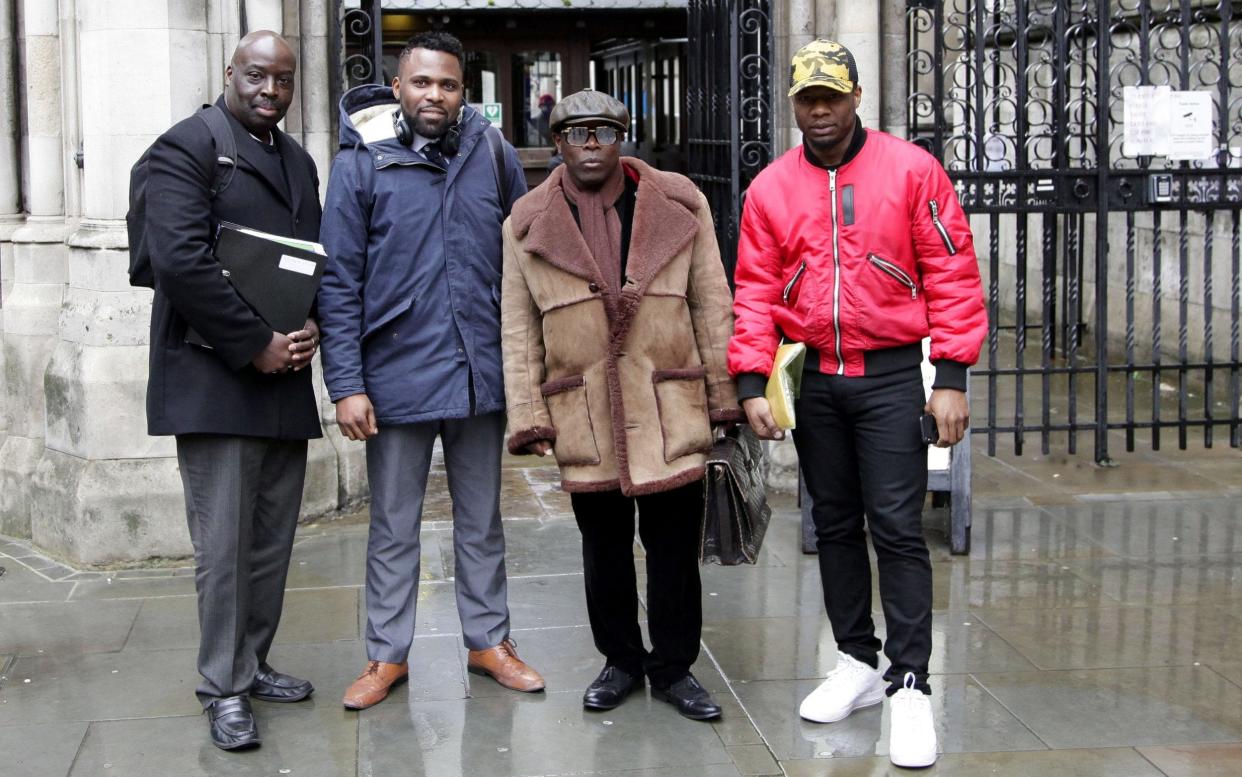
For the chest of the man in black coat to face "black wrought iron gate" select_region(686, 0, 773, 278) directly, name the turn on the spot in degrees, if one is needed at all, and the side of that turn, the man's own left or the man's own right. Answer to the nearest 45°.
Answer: approximately 90° to the man's own left

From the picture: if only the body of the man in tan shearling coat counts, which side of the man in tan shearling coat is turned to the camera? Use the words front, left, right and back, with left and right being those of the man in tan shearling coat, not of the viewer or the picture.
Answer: front

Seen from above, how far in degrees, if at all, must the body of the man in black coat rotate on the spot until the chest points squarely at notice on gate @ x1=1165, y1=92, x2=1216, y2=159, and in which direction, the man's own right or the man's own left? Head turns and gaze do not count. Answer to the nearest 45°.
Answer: approximately 90° to the man's own left

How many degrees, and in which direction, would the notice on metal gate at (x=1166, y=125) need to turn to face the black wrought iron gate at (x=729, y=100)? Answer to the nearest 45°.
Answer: approximately 90° to its right

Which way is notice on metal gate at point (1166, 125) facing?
toward the camera

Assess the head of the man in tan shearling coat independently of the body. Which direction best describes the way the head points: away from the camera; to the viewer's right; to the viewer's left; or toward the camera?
toward the camera

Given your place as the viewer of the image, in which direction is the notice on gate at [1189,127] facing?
facing the viewer

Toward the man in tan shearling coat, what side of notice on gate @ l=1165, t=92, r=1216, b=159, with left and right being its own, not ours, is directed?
front

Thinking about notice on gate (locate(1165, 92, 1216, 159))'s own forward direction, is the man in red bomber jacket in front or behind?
in front

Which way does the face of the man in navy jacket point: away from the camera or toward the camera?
toward the camera

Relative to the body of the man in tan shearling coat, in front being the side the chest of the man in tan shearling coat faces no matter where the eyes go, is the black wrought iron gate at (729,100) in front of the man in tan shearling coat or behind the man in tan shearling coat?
behind

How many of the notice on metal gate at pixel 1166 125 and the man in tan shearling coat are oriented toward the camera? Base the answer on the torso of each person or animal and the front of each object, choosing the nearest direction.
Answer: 2

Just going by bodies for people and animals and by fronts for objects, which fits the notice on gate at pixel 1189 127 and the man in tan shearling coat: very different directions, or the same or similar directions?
same or similar directions

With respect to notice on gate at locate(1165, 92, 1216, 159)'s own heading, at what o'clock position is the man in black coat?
The man in black coat is roughly at 1 o'clock from the notice on gate.

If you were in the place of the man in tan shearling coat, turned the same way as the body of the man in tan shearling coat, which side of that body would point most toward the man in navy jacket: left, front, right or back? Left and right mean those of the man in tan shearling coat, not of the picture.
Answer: right

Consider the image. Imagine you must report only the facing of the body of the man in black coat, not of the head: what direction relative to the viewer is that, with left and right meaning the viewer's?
facing the viewer and to the right of the viewer

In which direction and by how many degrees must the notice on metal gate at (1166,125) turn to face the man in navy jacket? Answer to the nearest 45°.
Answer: approximately 45° to its right

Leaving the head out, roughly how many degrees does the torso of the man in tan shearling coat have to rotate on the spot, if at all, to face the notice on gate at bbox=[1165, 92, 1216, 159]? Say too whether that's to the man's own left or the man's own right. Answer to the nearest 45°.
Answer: approximately 135° to the man's own left
